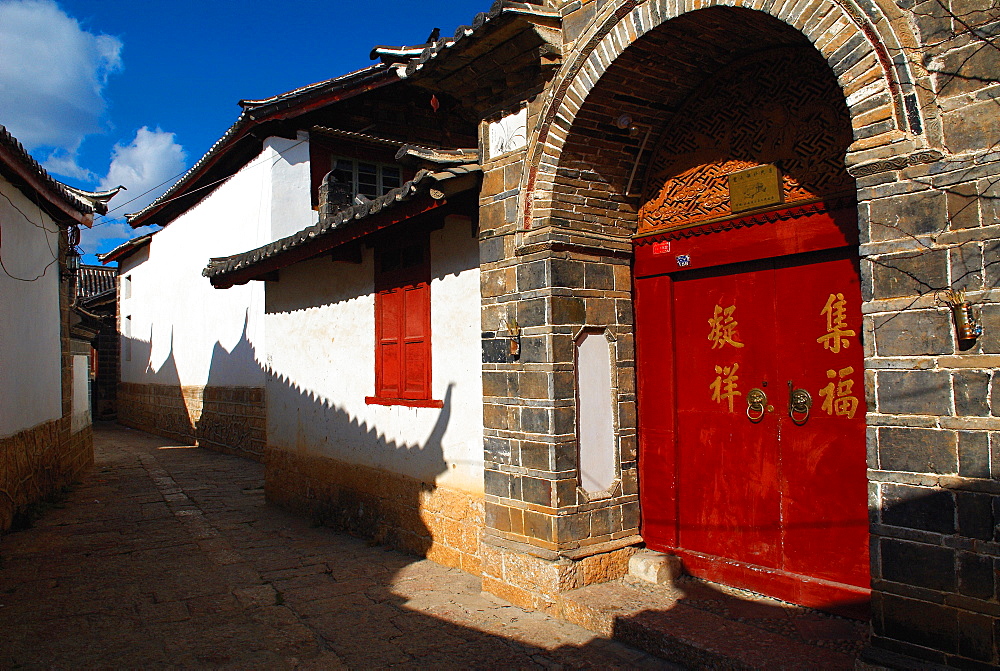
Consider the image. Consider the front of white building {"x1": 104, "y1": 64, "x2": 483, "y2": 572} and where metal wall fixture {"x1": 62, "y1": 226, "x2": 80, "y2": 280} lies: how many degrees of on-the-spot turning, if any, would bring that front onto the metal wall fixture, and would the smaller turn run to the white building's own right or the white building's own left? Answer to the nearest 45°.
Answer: approximately 90° to the white building's own right

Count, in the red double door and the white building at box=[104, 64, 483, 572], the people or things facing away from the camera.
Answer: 0

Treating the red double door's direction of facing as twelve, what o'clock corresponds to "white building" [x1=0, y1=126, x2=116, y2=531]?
The white building is roughly at 2 o'clock from the red double door.

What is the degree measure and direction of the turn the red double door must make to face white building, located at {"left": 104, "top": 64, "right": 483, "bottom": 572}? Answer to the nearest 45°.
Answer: approximately 90° to its right

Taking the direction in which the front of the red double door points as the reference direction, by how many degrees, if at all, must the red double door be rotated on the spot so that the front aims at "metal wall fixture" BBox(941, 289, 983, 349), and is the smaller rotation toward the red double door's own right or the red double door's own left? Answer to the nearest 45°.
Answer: approximately 90° to the red double door's own left

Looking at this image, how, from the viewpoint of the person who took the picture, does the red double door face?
facing the viewer and to the left of the viewer

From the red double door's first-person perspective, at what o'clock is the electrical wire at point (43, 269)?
The electrical wire is roughly at 2 o'clock from the red double door.

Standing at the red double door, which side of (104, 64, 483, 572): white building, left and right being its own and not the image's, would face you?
left

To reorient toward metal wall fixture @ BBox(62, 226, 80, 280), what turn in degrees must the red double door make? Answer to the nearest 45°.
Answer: approximately 45° to its right
